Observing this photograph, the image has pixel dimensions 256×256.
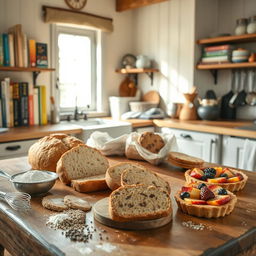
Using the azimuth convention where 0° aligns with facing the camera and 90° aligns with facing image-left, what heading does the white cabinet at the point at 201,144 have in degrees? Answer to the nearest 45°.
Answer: approximately 45°

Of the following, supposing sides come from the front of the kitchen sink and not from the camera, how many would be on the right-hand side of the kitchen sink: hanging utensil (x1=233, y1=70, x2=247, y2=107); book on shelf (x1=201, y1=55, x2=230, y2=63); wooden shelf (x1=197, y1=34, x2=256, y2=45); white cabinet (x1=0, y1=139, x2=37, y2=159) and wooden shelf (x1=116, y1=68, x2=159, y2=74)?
1

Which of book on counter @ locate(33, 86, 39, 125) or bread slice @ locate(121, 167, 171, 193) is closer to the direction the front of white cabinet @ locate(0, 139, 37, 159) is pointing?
the bread slice

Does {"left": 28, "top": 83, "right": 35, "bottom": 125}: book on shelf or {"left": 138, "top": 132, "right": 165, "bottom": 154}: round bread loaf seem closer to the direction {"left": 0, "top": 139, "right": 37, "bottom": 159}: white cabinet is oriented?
the round bread loaf

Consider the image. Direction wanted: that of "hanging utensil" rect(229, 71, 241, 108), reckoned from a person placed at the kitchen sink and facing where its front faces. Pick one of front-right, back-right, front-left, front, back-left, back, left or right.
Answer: front-left

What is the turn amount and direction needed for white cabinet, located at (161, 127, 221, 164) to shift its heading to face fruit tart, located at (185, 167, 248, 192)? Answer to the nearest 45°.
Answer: approximately 45° to its left

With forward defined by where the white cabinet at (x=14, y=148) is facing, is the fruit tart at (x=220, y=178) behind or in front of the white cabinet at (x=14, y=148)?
in front

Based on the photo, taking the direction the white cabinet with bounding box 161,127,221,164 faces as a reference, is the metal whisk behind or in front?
in front

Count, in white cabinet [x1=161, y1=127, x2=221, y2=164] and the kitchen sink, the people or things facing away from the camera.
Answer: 0

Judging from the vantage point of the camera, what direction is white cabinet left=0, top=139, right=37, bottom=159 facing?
facing the viewer and to the right of the viewer

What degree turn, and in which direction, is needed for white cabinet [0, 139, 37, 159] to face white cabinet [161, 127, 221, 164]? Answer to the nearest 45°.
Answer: approximately 45° to its left

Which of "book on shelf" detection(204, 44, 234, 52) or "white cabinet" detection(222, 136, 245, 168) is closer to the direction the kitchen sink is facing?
the white cabinet

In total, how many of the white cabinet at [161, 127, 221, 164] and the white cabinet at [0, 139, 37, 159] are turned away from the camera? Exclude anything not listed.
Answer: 0

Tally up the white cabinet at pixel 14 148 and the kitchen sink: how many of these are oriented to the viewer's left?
0

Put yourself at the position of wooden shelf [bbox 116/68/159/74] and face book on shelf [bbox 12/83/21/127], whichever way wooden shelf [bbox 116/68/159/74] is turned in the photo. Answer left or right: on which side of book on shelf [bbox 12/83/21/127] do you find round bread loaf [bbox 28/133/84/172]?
left
